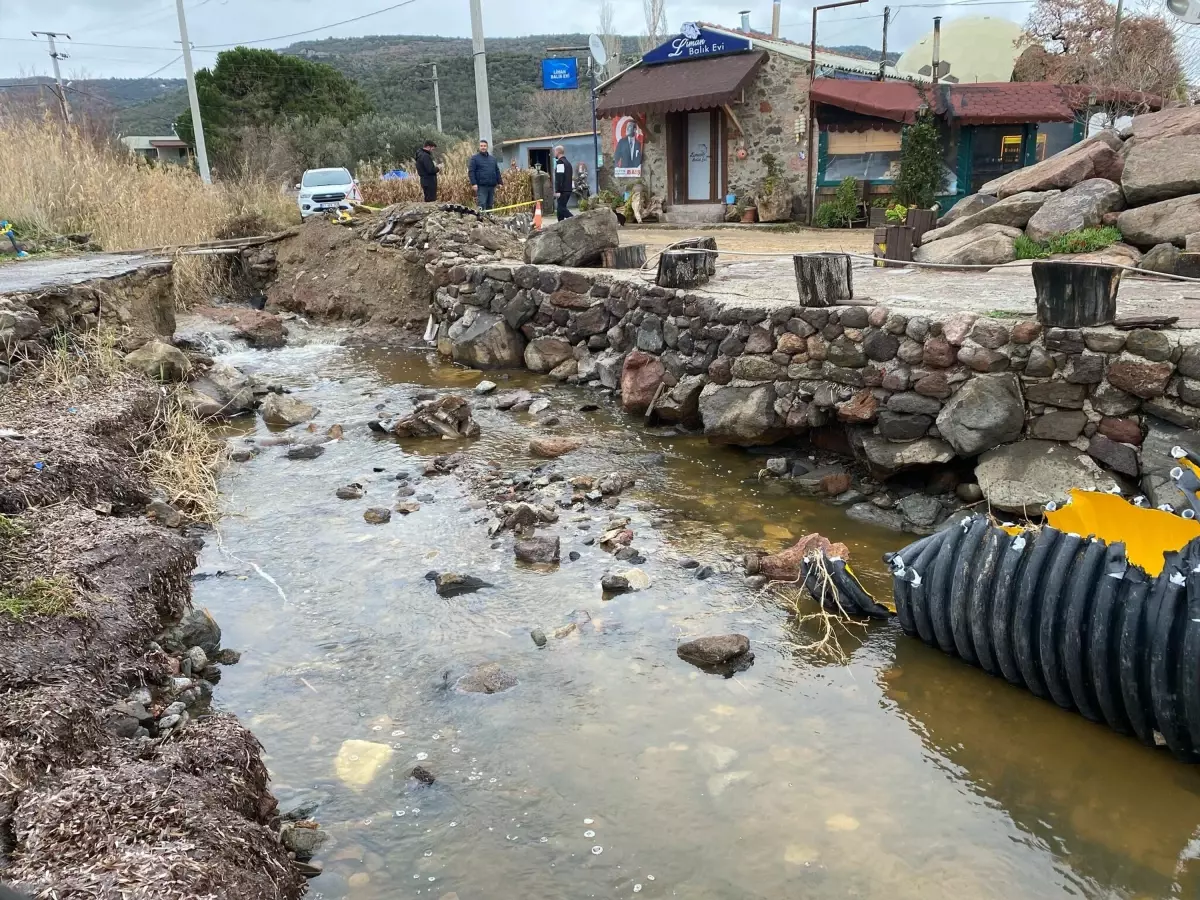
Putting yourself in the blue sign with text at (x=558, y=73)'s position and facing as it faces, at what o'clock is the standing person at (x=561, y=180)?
The standing person is roughly at 12 o'clock from the blue sign with text.

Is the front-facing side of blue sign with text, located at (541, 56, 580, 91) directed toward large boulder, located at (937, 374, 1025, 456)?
yes

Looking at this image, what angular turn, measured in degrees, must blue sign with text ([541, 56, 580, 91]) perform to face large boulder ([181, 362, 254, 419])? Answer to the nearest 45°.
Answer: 0° — it already faces it

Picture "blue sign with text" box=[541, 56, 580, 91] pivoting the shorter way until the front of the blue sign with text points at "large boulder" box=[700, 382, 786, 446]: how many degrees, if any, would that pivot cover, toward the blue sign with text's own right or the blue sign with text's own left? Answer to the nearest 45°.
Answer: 0° — it already faces it

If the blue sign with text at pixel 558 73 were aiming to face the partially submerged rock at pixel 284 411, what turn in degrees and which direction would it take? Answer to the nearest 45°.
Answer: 0° — it already faces it

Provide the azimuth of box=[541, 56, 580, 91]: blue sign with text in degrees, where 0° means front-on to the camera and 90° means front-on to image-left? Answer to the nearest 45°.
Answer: approximately 0°

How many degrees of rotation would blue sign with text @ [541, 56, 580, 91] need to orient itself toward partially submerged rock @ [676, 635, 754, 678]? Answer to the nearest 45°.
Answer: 0° — it already faces it
